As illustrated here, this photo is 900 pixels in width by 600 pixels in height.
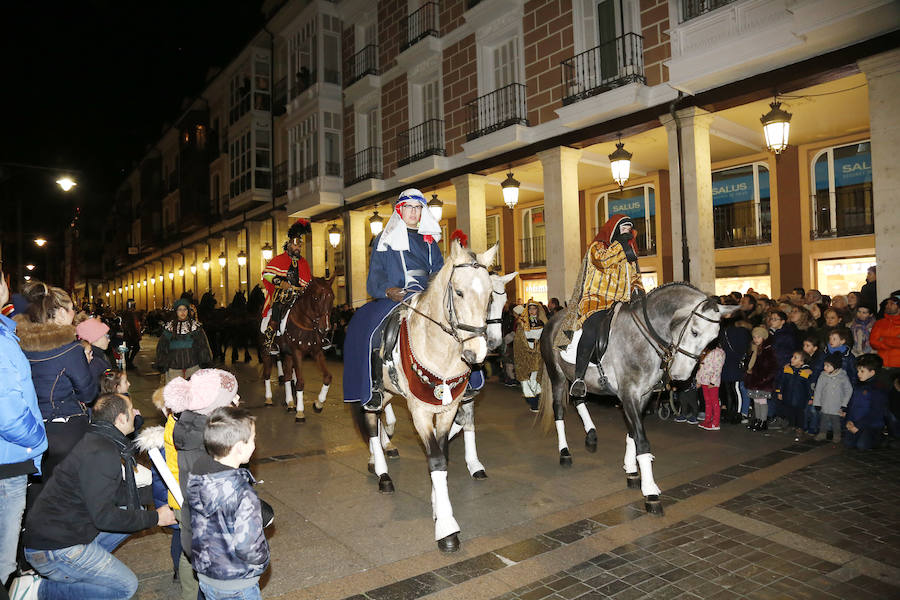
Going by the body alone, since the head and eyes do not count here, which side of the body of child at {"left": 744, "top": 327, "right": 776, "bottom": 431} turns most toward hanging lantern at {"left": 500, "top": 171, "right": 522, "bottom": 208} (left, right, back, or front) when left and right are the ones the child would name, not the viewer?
right

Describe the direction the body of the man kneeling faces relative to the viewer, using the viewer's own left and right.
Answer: facing away from the viewer and to the right of the viewer

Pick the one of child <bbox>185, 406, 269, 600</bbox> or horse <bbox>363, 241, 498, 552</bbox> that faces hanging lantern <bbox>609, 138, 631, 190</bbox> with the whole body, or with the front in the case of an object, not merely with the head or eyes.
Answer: the child

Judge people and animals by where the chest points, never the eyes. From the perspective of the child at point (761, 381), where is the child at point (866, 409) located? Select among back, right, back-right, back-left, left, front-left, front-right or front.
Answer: left

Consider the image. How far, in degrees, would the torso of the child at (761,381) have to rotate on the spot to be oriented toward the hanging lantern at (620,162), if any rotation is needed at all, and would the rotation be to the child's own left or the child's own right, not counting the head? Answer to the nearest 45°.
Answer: approximately 90° to the child's own right

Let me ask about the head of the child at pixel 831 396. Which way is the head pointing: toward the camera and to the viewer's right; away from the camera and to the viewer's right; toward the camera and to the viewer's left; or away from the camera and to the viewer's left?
toward the camera and to the viewer's left

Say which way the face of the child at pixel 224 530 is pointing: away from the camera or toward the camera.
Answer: away from the camera

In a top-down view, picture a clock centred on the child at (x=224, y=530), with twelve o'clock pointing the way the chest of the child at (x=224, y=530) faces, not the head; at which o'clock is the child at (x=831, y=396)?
the child at (x=831, y=396) is roughly at 1 o'clock from the child at (x=224, y=530).

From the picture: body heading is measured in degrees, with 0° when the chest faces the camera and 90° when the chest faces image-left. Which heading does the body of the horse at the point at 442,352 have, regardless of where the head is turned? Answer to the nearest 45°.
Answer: approximately 315°

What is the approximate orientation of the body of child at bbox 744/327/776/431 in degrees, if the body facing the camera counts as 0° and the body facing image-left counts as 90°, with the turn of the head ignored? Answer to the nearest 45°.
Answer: approximately 45°

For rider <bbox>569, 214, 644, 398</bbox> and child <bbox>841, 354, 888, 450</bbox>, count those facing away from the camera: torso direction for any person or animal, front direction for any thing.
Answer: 0

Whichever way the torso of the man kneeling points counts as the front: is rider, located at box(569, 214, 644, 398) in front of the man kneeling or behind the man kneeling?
in front
